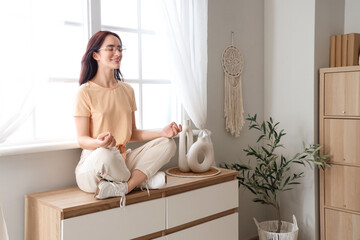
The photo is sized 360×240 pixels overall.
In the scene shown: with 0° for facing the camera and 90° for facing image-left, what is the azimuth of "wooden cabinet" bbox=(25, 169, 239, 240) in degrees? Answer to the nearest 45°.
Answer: approximately 315°

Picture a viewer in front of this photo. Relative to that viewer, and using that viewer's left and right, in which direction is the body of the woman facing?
facing the viewer and to the right of the viewer

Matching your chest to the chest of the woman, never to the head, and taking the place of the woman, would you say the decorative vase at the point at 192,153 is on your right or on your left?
on your left

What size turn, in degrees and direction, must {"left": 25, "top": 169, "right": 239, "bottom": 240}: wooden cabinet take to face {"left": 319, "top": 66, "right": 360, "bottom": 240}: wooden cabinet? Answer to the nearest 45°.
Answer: approximately 90° to its left

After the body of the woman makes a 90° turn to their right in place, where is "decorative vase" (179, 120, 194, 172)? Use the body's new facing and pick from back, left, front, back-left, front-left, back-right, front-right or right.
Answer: back

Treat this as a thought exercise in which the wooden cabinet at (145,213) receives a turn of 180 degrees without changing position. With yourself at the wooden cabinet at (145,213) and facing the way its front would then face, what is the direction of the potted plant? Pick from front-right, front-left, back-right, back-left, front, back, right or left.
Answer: right

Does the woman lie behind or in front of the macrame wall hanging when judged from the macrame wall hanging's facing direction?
in front

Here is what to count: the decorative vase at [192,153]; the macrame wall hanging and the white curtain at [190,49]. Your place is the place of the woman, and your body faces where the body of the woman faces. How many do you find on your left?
3

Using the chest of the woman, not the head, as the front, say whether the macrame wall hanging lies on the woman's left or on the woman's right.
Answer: on the woman's left

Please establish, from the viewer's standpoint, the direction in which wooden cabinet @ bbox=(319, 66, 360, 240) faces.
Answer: facing the viewer and to the left of the viewer

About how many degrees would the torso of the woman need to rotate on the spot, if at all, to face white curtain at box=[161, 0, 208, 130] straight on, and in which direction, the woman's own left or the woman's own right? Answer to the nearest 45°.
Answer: approximately 90° to the woman's own left
